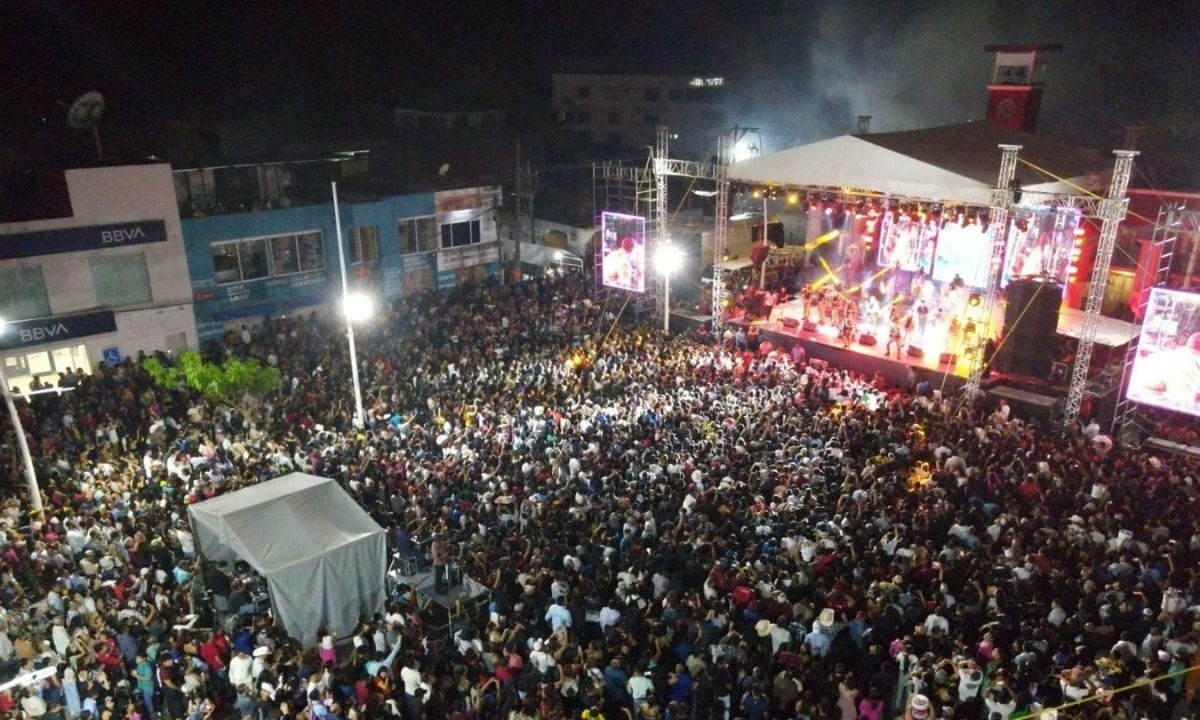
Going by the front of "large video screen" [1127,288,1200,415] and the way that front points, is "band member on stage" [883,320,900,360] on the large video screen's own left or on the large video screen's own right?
on the large video screen's own right

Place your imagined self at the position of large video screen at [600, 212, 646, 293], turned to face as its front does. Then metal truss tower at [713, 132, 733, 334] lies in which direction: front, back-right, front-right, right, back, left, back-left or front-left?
back-left

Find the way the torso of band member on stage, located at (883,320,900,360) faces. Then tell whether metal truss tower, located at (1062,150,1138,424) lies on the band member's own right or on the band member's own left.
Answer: on the band member's own left

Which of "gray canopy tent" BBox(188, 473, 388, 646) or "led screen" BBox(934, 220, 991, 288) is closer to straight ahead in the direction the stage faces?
the gray canopy tent

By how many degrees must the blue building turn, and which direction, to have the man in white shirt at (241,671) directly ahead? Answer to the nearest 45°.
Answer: approximately 45° to its right

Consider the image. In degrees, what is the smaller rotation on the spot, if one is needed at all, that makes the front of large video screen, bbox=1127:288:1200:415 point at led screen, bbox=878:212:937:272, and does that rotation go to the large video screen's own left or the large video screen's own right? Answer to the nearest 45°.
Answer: approximately 90° to the large video screen's own right

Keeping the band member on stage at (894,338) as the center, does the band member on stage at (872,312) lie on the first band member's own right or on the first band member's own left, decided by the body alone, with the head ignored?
on the first band member's own right
